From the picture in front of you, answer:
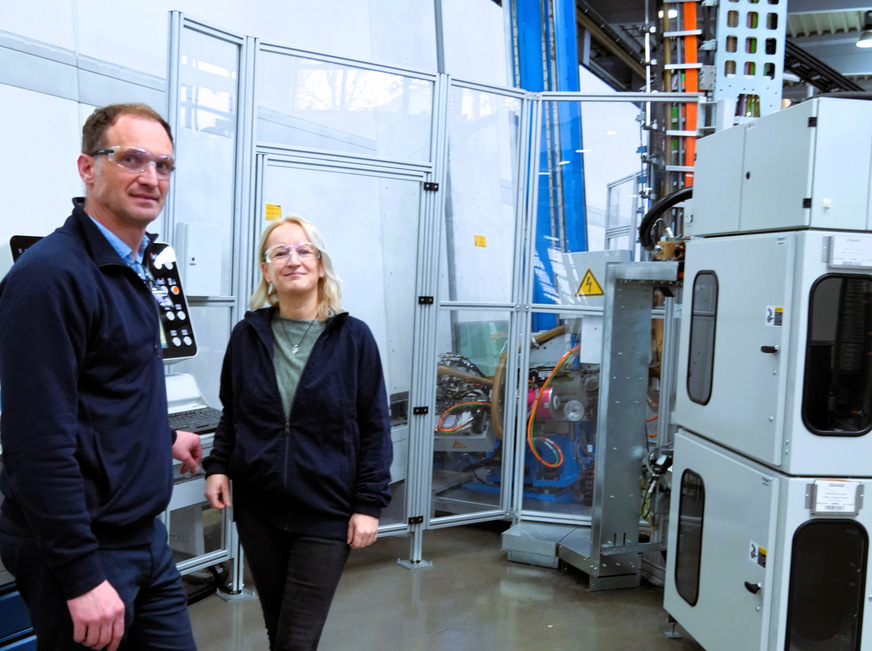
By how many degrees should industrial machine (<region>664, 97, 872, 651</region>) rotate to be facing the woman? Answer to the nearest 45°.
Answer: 0° — it already faces them

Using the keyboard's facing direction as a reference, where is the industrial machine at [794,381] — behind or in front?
in front

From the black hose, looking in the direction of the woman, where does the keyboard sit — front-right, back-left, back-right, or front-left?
front-right

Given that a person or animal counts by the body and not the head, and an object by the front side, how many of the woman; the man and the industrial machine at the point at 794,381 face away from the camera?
0

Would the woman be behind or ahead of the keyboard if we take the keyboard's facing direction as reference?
ahead

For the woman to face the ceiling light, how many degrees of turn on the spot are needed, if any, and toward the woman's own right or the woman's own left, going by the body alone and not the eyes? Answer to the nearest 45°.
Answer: approximately 135° to the woman's own left

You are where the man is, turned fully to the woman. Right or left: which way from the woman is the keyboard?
left

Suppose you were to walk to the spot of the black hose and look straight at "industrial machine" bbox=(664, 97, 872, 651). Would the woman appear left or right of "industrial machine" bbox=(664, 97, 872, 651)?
right

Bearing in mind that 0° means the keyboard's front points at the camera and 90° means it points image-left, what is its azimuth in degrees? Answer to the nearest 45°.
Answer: approximately 315°

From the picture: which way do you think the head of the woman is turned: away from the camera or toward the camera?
toward the camera

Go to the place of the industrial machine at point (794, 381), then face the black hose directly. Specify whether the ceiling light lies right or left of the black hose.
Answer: right

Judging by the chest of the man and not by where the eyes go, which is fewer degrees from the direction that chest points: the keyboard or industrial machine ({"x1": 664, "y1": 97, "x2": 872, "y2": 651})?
the industrial machine

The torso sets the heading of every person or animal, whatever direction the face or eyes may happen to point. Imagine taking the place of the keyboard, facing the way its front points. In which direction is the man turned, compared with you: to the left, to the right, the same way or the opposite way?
the same way

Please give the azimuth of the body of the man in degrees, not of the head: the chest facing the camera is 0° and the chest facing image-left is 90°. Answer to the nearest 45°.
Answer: approximately 315°

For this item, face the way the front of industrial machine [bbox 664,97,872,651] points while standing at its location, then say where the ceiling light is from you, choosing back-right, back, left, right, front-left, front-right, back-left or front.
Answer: back-right

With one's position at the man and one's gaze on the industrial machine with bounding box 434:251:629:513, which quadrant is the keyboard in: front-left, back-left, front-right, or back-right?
front-left

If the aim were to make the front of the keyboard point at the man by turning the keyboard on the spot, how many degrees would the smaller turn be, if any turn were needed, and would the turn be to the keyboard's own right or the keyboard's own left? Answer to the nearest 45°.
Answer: approximately 45° to the keyboard's own right

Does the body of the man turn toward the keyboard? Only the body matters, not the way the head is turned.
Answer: no

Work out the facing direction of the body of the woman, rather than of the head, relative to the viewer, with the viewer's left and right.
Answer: facing the viewer

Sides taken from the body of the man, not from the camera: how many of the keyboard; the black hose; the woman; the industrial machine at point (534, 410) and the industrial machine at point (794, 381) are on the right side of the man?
0

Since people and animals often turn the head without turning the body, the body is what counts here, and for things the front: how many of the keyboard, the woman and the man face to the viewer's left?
0
